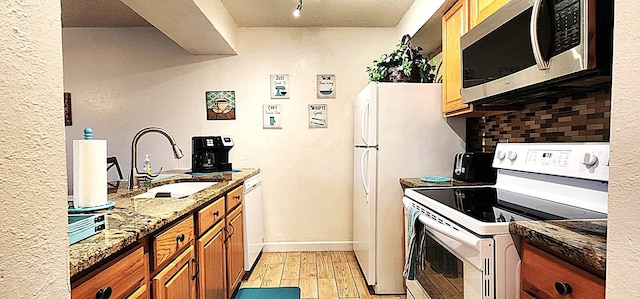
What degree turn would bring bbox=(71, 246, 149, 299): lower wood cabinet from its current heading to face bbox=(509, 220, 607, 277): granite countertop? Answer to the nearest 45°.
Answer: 0° — it already faces it

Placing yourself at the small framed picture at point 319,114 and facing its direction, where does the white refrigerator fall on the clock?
The white refrigerator is roughly at 11 o'clock from the small framed picture.

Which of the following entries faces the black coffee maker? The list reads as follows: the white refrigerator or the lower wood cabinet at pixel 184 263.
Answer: the white refrigerator

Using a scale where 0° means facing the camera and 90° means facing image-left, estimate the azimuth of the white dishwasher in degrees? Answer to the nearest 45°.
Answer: approximately 270°

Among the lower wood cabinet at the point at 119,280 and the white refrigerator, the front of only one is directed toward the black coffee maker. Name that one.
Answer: the white refrigerator

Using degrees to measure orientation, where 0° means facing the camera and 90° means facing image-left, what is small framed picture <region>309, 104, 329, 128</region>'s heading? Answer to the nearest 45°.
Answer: approximately 0°

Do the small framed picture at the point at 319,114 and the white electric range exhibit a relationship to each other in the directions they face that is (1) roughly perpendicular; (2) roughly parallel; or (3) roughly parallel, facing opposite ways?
roughly perpendicular

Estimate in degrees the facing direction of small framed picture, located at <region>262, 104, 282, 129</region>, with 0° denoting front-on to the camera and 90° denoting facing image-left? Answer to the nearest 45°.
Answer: approximately 0°

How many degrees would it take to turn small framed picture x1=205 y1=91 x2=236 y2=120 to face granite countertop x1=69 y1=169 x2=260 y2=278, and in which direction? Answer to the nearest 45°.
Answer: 0° — it already faces it

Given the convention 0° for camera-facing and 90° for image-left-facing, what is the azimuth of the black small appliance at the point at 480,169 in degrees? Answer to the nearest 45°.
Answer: approximately 45°
